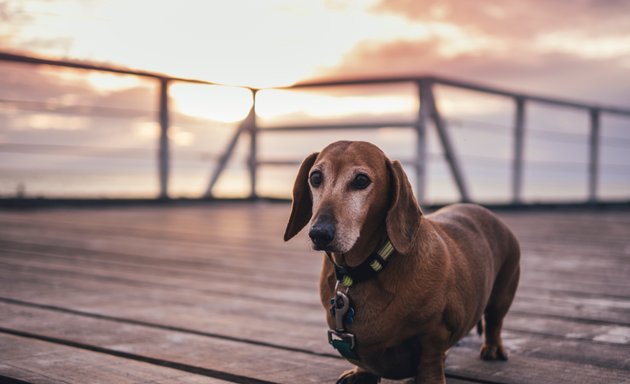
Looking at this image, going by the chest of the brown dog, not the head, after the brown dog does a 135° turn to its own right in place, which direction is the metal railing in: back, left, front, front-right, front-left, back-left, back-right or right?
front

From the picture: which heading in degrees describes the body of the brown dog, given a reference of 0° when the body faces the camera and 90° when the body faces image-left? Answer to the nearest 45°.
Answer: approximately 45°
